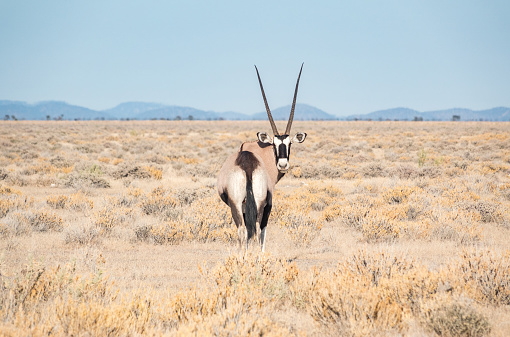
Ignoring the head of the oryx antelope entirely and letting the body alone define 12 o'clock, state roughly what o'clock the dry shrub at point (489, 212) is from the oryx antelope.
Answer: The dry shrub is roughly at 2 o'clock from the oryx antelope.

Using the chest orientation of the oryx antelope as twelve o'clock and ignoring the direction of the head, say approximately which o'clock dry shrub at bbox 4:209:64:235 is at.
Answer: The dry shrub is roughly at 10 o'clock from the oryx antelope.

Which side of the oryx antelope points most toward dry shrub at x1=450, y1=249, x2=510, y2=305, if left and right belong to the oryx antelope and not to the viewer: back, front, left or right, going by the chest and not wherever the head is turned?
right

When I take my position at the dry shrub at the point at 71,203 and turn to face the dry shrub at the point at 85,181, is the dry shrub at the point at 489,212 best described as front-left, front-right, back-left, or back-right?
back-right

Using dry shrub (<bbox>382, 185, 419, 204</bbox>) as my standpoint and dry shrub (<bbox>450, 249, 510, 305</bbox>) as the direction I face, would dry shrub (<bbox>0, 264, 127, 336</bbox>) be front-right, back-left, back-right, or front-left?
front-right

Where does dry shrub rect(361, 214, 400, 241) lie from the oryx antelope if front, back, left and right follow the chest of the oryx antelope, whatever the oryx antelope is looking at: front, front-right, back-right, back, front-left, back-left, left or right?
front-right

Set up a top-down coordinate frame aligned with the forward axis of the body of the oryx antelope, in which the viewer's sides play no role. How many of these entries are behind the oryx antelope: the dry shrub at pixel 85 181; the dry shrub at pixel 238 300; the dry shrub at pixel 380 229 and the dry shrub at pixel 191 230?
1

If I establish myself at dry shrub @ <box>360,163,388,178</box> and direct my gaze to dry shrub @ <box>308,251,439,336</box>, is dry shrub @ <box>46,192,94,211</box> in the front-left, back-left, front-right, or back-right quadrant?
front-right

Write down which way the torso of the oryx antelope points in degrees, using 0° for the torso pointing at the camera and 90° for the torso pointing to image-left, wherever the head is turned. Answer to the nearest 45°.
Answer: approximately 180°

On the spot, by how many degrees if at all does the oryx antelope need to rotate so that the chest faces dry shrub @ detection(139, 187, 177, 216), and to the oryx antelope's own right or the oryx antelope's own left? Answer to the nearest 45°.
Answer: approximately 45° to the oryx antelope's own left

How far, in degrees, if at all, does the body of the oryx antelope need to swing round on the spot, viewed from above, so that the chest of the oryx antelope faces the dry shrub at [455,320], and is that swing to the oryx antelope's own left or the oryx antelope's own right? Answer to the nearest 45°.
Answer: approximately 135° to the oryx antelope's own right

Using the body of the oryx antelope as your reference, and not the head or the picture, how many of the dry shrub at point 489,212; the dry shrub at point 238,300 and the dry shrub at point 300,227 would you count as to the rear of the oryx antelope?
1

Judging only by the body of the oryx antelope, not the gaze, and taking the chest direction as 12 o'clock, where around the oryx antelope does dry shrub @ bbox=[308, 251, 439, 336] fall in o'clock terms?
The dry shrub is roughly at 5 o'clock from the oryx antelope.

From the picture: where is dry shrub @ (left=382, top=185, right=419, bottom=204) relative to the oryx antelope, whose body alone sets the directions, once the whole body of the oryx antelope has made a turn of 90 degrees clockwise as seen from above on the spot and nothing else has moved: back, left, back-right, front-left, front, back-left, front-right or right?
front-left

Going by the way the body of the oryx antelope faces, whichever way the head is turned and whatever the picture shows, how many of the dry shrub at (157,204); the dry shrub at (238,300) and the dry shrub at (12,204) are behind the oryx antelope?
1

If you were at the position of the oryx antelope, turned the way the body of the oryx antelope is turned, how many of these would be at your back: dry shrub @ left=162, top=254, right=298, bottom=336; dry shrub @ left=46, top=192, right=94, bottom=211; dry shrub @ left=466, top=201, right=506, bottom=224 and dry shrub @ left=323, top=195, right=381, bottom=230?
1
